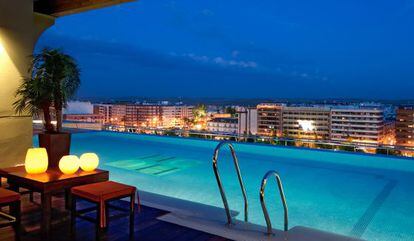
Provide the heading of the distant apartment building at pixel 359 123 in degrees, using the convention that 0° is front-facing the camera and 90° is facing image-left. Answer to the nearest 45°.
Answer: approximately 0°

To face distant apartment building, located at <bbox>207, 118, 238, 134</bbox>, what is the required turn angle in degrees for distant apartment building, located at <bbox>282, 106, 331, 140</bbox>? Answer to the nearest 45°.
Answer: approximately 90° to its right

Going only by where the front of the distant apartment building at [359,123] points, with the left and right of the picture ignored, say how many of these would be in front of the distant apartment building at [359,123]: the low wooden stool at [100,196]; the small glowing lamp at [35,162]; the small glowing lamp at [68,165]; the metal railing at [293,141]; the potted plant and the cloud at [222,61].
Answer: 5

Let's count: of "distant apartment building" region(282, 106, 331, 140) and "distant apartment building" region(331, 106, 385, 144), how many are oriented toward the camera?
2

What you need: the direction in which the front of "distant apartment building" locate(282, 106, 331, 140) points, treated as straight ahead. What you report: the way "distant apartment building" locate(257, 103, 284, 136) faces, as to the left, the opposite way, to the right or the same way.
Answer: the same way

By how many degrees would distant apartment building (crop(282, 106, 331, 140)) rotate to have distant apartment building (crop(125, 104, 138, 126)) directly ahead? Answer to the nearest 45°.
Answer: approximately 90° to its right

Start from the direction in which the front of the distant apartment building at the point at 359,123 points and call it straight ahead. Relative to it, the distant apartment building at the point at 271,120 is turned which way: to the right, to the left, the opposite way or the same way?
the same way

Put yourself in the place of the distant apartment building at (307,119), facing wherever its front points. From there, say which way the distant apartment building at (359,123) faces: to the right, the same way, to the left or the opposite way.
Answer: the same way

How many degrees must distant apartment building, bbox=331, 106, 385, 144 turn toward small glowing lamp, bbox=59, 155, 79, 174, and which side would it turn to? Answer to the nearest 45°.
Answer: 0° — it already faces it

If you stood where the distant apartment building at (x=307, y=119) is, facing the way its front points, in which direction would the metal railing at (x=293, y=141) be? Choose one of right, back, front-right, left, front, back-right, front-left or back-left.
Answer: front

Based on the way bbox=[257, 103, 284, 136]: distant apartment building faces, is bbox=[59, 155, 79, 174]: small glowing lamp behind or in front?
in front

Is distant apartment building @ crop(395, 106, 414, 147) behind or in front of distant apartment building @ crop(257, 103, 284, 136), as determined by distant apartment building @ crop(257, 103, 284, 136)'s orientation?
in front

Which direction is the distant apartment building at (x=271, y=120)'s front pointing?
toward the camera

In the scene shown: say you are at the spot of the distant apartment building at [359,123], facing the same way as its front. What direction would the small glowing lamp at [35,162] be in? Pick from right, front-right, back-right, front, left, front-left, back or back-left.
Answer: front

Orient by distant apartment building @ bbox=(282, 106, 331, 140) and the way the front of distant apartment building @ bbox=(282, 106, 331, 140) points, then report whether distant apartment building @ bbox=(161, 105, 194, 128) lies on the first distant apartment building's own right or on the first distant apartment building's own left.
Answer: on the first distant apartment building's own right
